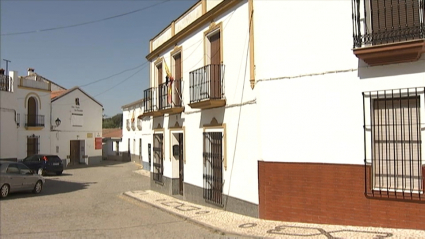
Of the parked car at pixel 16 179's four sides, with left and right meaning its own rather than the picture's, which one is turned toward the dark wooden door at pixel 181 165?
right

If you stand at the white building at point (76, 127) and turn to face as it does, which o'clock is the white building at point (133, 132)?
the white building at point (133, 132) is roughly at 8 o'clock from the white building at point (76, 127).

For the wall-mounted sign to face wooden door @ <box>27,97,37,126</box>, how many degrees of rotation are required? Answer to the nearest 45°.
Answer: approximately 45° to its right

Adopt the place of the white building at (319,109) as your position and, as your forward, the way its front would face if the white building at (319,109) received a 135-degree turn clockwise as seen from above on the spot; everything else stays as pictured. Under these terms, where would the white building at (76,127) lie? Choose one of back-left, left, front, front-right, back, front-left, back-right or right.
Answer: front-left

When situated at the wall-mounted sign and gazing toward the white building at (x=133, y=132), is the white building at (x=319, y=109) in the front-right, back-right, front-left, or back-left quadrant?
back-right

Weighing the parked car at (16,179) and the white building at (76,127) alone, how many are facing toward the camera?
1

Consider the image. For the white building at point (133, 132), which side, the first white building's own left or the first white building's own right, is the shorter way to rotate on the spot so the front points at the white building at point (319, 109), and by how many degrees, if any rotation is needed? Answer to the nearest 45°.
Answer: approximately 45° to the first white building's own left

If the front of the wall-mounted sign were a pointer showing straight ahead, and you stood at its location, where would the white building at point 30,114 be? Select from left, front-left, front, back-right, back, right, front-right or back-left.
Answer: front-right

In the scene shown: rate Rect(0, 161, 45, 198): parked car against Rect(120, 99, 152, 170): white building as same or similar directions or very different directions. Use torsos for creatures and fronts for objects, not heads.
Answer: very different directions

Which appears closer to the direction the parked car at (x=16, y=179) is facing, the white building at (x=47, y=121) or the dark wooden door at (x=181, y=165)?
the white building

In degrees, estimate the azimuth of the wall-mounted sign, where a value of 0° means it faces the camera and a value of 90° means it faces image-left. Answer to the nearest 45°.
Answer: approximately 0°
